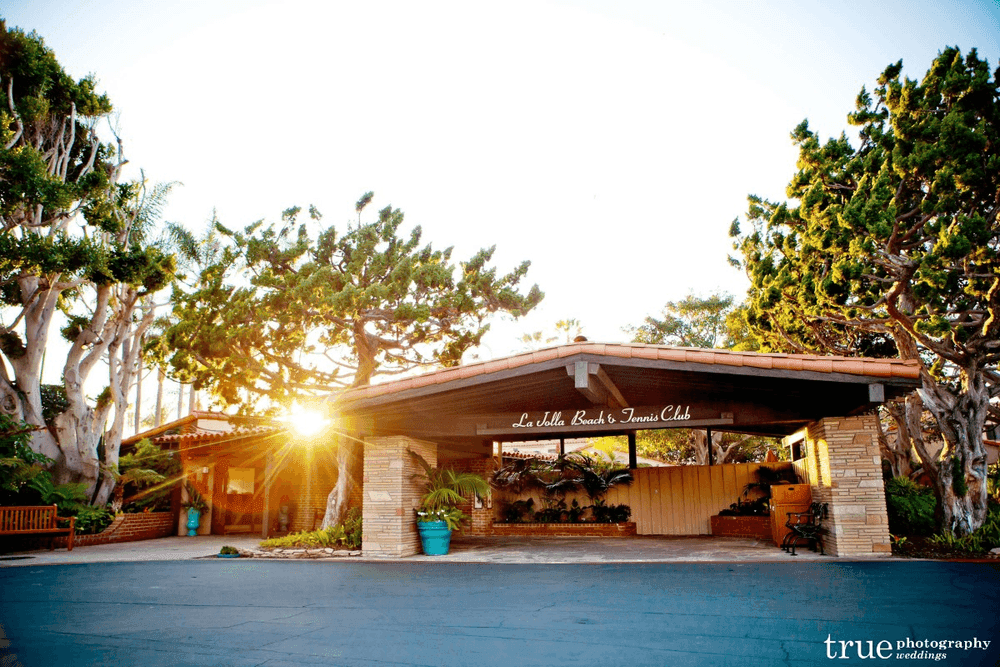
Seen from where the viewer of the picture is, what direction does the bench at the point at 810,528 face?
facing the viewer and to the left of the viewer

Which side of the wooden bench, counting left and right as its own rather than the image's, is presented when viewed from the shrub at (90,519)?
left

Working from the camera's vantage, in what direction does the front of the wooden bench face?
facing the viewer and to the right of the viewer

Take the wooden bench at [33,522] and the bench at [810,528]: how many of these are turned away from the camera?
0

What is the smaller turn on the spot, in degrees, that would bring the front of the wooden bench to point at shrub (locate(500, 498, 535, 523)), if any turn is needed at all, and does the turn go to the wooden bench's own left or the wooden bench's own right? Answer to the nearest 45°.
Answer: approximately 45° to the wooden bench's own left

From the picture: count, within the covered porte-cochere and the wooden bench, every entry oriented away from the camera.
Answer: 0

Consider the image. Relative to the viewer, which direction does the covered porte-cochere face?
toward the camera

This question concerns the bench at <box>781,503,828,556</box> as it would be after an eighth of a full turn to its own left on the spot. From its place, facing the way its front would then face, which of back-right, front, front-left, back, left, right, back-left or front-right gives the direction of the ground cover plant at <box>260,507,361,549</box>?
right

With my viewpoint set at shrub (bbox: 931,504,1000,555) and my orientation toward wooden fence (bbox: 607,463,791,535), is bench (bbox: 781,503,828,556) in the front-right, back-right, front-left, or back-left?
front-left
